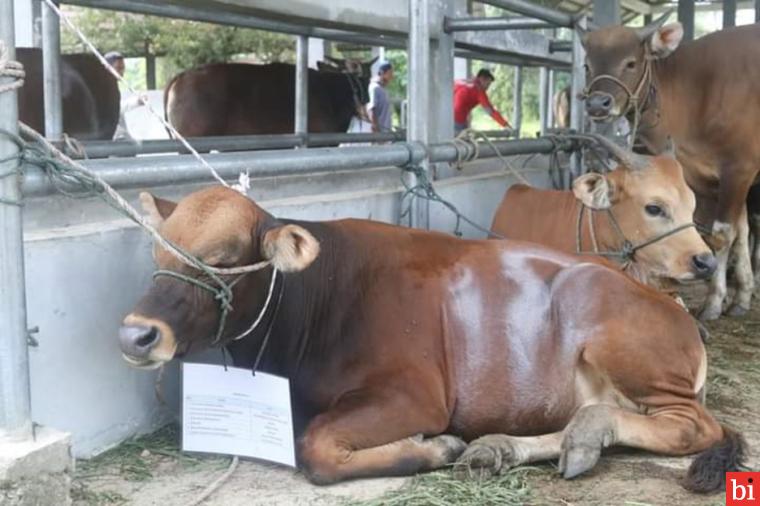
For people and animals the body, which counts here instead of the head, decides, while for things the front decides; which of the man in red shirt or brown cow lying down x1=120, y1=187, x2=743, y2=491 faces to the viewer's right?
the man in red shirt

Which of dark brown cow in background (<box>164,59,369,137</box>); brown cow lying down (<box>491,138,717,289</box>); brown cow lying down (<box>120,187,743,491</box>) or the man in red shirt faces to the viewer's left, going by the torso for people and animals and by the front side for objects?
brown cow lying down (<box>120,187,743,491</box>)

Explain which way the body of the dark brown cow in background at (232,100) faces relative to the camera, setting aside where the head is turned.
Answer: to the viewer's right

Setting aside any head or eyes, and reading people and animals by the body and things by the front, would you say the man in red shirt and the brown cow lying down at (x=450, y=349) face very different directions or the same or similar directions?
very different directions

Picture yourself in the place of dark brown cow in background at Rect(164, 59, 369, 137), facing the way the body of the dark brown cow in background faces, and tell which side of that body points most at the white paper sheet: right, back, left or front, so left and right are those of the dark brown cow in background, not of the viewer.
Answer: right

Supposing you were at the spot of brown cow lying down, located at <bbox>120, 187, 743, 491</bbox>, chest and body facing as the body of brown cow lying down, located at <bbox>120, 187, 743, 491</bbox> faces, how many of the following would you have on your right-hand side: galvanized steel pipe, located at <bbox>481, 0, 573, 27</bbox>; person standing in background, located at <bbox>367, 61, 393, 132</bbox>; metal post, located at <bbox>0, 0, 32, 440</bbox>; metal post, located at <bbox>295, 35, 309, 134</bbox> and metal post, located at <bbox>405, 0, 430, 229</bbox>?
4

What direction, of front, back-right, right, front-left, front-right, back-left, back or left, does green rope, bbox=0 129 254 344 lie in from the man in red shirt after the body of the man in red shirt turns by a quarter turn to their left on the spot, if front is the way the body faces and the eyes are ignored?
back

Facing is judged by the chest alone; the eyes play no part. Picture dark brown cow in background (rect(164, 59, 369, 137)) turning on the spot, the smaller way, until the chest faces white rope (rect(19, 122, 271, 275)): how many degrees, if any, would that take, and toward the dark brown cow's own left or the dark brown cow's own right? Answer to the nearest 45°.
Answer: approximately 90° to the dark brown cow's own right

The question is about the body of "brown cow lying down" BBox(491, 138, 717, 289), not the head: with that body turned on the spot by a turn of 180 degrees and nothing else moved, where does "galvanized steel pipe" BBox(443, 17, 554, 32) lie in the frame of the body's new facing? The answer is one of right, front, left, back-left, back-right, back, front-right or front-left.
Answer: front-right

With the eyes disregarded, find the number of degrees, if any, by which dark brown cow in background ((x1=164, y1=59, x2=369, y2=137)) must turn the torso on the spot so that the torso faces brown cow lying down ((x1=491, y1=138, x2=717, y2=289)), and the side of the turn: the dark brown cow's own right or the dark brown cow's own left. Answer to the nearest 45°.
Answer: approximately 45° to the dark brown cow's own right

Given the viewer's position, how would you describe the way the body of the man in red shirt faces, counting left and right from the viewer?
facing to the right of the viewer

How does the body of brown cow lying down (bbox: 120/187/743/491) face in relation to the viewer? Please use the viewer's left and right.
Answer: facing to the left of the viewer

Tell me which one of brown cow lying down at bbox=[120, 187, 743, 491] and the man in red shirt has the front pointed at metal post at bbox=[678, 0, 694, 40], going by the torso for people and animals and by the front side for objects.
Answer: the man in red shirt

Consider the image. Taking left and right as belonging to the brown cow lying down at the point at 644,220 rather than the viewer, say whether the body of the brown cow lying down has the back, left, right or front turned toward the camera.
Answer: right
